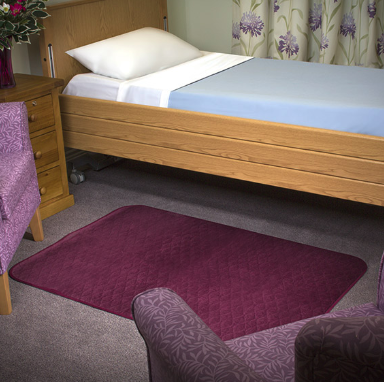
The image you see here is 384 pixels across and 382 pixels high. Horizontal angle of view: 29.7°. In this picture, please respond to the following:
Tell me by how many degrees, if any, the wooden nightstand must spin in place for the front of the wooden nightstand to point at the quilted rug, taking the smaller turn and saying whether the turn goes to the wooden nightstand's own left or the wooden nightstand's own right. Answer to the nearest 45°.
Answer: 0° — it already faces it

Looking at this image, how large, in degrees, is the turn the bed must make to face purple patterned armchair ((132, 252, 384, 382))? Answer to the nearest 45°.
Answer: approximately 45° to its right

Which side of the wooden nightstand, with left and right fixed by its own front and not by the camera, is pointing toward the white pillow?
left

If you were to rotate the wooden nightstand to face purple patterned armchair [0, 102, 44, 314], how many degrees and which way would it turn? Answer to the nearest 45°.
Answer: approximately 45° to its right

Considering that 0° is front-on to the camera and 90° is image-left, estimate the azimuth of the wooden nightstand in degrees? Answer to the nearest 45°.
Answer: approximately 315°

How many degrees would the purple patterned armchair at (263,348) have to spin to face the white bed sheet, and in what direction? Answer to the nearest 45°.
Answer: approximately 45° to its right

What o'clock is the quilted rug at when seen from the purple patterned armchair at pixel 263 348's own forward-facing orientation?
The quilted rug is roughly at 1 o'clock from the purple patterned armchair.

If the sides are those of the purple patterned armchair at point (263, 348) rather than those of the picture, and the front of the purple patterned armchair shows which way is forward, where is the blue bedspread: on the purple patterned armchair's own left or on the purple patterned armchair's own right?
on the purple patterned armchair's own right

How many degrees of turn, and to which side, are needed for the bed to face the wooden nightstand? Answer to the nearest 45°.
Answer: approximately 135° to its right

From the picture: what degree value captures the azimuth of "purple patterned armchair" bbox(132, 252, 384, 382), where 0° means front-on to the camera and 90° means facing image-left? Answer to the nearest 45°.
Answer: approximately 135°

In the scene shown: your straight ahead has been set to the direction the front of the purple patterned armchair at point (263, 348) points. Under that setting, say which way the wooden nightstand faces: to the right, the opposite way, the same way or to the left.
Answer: the opposite way

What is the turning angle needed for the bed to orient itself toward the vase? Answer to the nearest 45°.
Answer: approximately 135° to its right

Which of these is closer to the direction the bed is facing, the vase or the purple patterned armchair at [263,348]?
the purple patterned armchair
